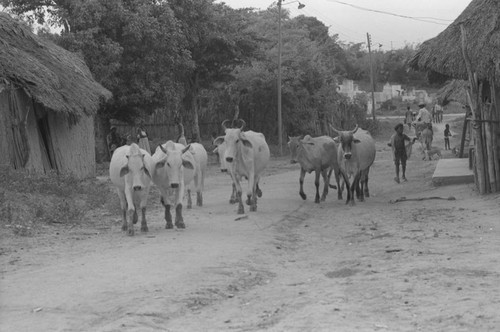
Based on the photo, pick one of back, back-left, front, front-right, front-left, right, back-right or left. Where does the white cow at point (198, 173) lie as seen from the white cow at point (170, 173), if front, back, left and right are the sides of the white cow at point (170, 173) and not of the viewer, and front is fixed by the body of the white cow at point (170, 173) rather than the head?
back

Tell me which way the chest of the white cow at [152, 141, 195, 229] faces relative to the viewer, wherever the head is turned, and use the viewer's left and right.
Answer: facing the viewer

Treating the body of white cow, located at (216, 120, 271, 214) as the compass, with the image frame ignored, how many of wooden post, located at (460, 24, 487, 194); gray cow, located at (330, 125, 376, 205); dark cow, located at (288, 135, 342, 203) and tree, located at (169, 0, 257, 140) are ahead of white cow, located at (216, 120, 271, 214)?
0

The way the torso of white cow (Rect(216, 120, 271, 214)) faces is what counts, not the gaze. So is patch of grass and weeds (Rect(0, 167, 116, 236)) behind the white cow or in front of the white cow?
in front

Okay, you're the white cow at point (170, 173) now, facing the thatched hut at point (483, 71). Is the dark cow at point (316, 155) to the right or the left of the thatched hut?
left

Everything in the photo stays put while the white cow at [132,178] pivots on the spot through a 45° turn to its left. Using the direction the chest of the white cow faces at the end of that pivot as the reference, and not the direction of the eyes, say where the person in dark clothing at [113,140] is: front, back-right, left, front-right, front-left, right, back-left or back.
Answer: back-left

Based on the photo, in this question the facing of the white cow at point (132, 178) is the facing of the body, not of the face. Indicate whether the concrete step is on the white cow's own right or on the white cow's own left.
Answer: on the white cow's own left

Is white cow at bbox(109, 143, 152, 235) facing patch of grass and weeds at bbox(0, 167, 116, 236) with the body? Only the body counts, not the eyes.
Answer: no

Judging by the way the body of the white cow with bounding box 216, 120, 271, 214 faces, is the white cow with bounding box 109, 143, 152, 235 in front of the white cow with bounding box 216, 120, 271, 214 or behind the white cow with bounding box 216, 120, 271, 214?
in front

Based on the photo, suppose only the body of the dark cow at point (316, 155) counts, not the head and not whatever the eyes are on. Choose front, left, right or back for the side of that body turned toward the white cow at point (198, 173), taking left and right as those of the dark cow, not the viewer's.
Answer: front

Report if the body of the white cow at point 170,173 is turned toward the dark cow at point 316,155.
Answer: no

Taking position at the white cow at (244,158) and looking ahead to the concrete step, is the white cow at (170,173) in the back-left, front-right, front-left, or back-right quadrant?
back-right

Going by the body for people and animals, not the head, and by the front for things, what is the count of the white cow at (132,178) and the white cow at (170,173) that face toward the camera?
2
